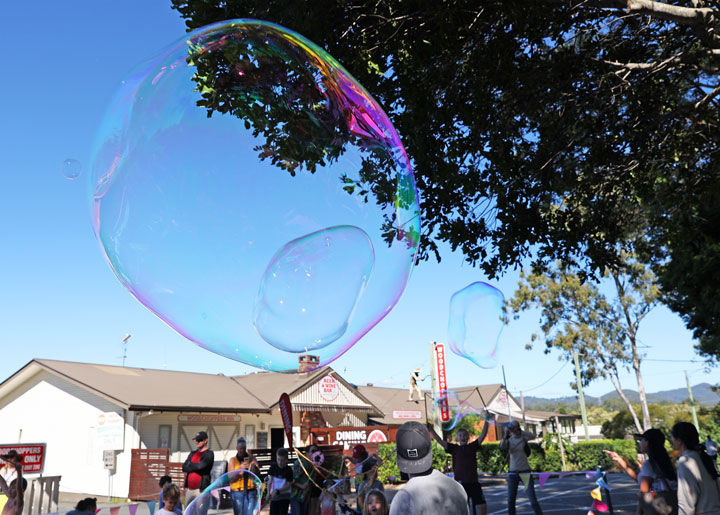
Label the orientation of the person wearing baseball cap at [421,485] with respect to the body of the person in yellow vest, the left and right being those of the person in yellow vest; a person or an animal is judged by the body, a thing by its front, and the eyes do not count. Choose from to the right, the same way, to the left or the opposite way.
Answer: the opposite way

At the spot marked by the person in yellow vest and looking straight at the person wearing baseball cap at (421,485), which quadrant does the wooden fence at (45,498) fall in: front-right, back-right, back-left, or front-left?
back-right

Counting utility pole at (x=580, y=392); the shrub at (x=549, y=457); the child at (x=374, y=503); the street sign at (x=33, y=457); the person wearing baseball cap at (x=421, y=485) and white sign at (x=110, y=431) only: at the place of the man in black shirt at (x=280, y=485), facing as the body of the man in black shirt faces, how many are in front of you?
2

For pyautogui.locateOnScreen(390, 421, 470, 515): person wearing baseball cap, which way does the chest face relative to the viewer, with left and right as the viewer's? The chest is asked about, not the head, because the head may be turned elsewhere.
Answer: facing away from the viewer

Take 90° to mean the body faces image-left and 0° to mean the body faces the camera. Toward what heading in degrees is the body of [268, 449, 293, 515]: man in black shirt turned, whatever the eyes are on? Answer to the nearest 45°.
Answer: approximately 0°

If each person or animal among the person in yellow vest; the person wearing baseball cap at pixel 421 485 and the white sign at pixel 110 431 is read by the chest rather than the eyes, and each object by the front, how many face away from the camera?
1

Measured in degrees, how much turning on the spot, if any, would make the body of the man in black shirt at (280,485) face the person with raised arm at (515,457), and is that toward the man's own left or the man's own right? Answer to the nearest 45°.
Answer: approximately 90° to the man's own left
